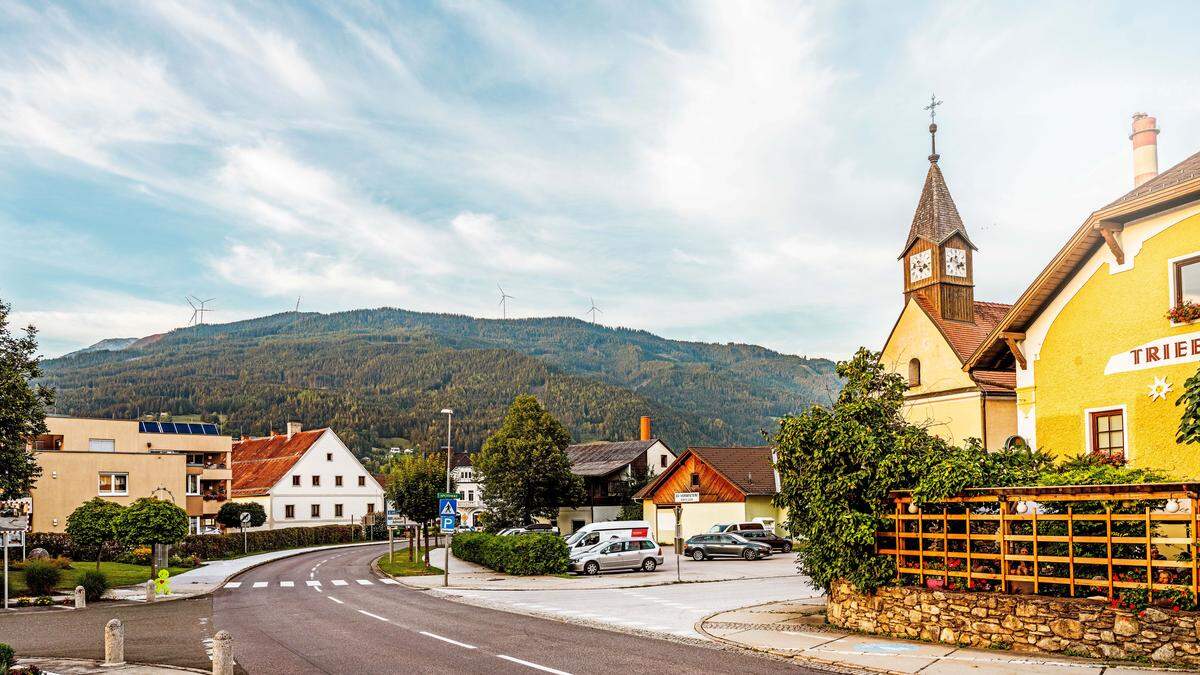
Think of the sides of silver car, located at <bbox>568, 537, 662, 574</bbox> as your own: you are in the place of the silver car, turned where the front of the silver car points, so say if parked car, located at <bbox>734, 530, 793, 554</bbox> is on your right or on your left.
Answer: on your right

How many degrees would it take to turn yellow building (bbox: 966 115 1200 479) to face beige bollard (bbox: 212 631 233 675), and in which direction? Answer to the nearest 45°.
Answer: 0° — it already faces it

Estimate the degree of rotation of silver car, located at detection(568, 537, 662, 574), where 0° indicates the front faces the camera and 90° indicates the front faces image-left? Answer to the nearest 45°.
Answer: approximately 90°

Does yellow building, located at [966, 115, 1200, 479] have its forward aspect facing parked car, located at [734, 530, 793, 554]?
no

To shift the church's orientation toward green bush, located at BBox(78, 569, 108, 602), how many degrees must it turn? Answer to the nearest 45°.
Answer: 0° — it already faces it

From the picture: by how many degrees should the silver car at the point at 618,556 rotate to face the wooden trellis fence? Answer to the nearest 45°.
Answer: approximately 90° to its left

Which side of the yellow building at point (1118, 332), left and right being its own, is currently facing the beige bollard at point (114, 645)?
front

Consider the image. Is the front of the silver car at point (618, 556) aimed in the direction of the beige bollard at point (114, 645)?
no

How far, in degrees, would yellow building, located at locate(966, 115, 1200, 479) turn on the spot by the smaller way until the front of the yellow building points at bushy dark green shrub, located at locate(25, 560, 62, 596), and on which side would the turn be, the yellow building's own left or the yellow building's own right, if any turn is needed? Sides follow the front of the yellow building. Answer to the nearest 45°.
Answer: approximately 45° to the yellow building's own right

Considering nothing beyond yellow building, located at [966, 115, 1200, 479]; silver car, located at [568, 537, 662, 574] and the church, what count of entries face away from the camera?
0

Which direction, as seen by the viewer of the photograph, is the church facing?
facing the viewer and to the left of the viewer

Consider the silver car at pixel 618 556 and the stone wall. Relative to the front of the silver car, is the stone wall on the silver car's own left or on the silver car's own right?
on the silver car's own left

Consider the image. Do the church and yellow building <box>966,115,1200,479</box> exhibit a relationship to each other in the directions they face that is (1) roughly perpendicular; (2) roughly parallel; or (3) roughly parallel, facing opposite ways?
roughly parallel

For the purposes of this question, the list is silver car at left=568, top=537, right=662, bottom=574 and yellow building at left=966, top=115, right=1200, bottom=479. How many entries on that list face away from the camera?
0

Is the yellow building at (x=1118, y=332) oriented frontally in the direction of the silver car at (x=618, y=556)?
no
